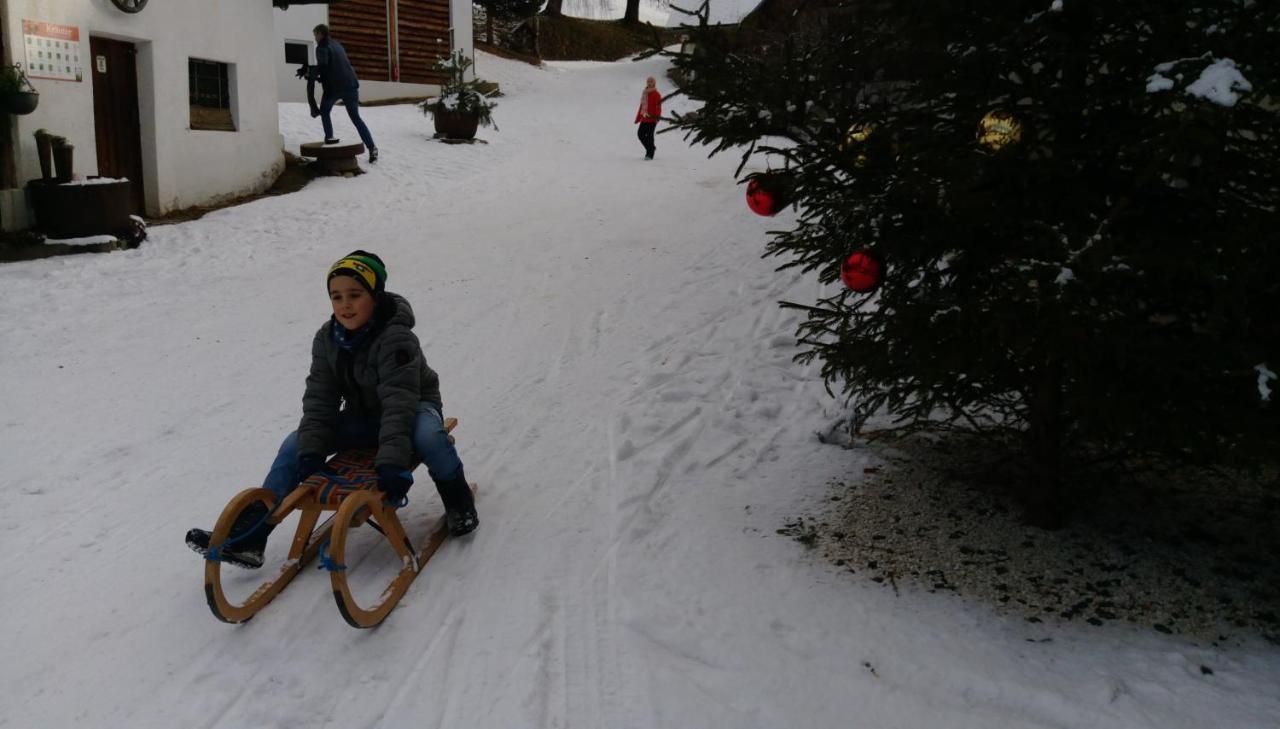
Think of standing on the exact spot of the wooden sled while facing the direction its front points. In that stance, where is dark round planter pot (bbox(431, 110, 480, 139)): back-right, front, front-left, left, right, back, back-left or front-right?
back-right

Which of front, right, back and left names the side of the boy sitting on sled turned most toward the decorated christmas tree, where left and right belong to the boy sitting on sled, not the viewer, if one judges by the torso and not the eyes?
left

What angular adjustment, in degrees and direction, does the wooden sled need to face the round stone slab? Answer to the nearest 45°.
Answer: approximately 135° to its right

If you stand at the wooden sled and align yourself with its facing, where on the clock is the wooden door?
The wooden door is roughly at 4 o'clock from the wooden sled.

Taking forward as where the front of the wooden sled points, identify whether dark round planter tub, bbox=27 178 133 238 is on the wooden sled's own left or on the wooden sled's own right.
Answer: on the wooden sled's own right

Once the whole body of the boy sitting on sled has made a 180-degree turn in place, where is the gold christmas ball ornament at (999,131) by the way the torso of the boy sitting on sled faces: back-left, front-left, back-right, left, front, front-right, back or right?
right

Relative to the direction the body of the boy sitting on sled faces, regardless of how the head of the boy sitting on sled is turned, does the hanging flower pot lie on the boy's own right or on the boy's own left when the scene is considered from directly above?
on the boy's own right

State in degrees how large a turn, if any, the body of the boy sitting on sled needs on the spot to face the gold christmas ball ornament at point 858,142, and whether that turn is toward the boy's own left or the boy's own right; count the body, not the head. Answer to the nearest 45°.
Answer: approximately 90° to the boy's own left

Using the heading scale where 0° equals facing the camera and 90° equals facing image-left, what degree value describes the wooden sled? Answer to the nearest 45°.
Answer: approximately 45°

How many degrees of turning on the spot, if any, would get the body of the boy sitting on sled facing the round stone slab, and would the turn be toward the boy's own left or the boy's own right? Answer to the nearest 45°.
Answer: approximately 135° to the boy's own right

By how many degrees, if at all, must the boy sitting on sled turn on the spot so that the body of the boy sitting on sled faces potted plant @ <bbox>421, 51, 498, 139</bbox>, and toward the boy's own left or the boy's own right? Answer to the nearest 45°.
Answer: approximately 135° to the boy's own right

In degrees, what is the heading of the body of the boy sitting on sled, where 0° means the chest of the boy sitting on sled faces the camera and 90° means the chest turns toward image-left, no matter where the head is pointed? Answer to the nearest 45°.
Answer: approximately 45°

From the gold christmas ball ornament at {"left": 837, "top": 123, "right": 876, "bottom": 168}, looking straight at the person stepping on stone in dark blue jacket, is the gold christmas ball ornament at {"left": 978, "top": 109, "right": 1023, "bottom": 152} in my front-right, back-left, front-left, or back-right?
back-right
